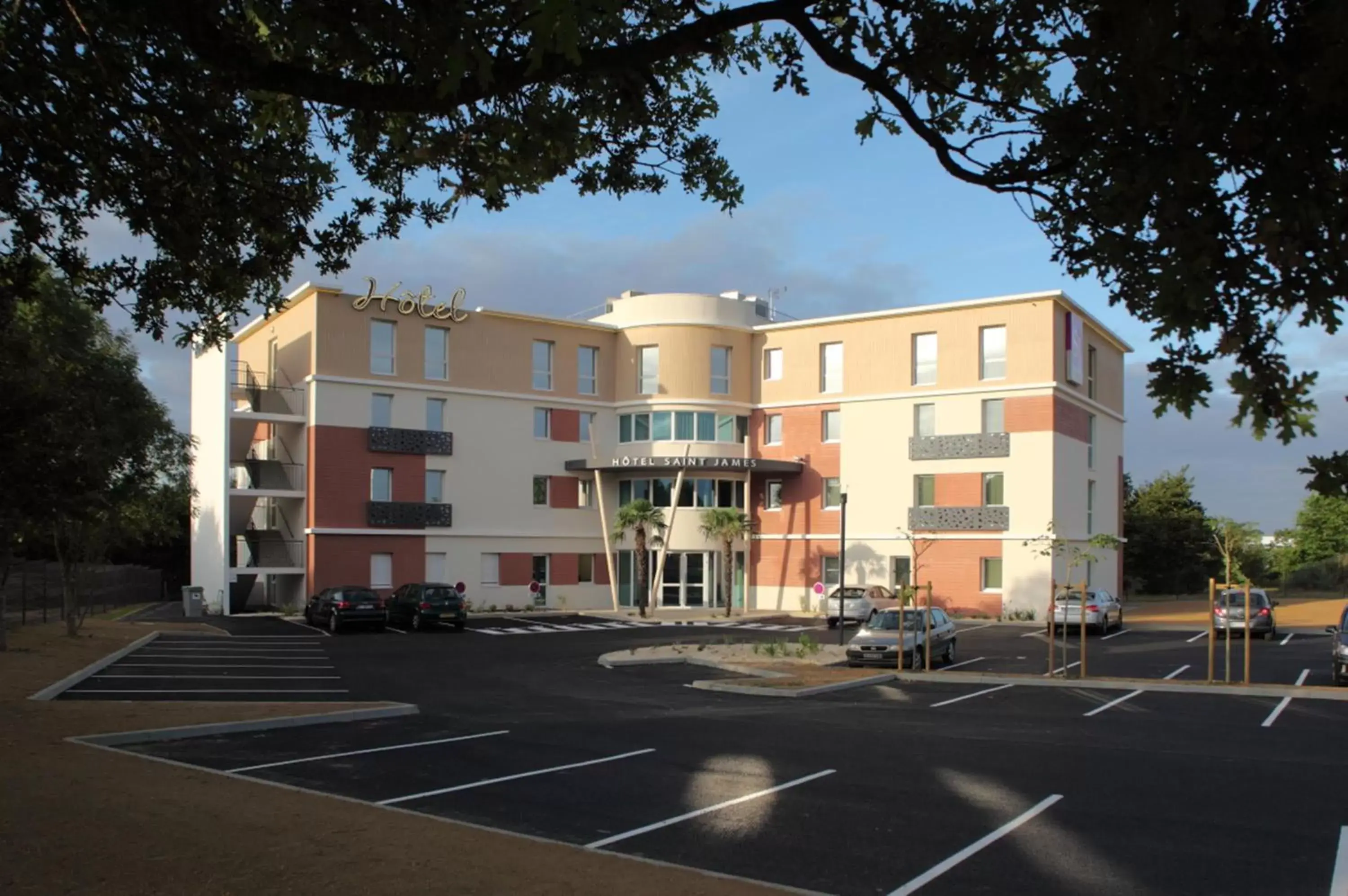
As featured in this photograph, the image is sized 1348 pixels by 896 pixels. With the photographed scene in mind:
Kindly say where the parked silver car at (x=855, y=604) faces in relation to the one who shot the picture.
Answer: facing away from the viewer and to the right of the viewer

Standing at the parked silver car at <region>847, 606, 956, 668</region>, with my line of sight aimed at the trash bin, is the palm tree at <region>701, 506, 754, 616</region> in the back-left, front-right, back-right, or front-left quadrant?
front-right

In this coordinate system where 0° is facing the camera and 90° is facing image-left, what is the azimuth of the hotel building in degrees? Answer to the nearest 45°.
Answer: approximately 0°

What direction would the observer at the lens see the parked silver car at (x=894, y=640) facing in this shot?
facing the viewer and to the left of the viewer

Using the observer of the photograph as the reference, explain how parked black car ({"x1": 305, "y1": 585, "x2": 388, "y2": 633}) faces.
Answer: facing away from the viewer and to the left of the viewer

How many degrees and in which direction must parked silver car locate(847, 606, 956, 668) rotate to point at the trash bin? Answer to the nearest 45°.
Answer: approximately 90° to its right

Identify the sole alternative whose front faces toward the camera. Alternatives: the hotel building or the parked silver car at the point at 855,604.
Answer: the hotel building
